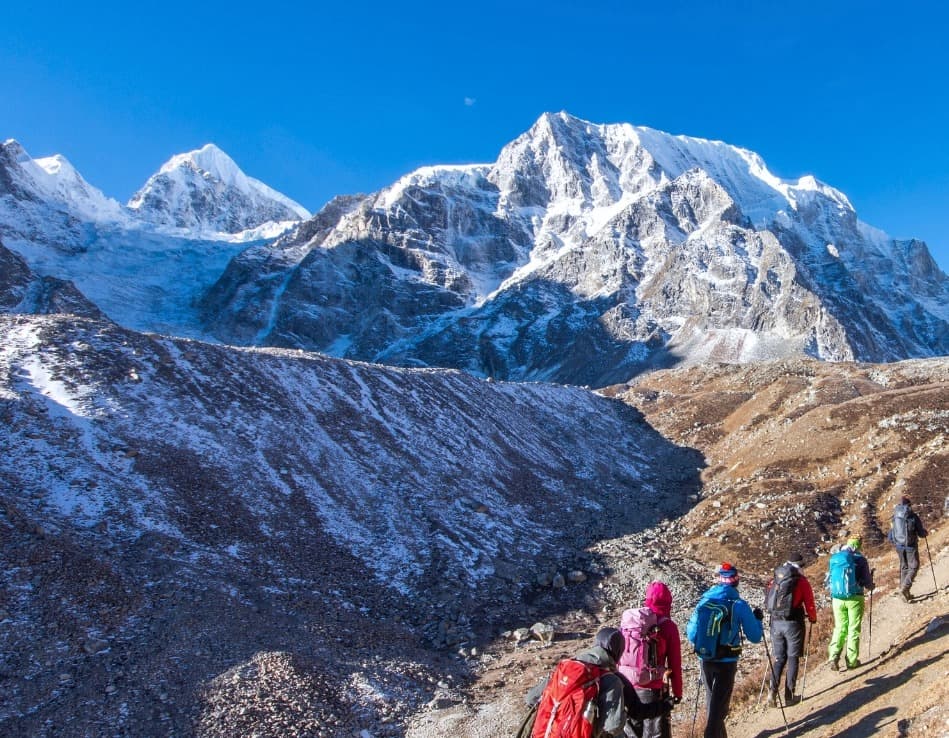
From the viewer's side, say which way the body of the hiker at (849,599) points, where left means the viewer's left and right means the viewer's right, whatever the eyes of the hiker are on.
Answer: facing away from the viewer and to the right of the viewer

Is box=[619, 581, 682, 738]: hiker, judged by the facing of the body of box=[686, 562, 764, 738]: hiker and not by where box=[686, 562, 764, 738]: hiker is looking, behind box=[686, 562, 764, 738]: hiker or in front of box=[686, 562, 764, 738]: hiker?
behind

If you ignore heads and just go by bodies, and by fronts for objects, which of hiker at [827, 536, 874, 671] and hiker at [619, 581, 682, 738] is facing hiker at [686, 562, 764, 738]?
hiker at [619, 581, 682, 738]

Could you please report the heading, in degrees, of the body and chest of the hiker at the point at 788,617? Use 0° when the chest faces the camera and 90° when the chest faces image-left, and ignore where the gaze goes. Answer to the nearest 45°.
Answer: approximately 225°

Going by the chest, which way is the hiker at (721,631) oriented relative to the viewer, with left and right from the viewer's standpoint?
facing away from the viewer and to the right of the viewer

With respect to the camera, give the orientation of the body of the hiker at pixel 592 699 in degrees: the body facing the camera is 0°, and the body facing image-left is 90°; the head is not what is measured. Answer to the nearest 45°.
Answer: approximately 225°

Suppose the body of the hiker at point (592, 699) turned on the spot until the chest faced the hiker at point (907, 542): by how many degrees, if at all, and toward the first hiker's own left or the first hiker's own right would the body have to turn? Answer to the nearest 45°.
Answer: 0° — they already face them

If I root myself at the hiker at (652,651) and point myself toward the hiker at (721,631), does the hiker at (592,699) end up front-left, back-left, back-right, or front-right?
back-right

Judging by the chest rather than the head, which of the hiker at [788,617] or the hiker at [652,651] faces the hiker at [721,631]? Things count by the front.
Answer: the hiker at [652,651]

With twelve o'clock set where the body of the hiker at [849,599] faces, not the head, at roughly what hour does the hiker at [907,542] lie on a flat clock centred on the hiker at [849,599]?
the hiker at [907,542] is roughly at 11 o'clock from the hiker at [849,599].

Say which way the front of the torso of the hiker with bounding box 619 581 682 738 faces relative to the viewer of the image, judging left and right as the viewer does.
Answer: facing away from the viewer and to the right of the viewer
